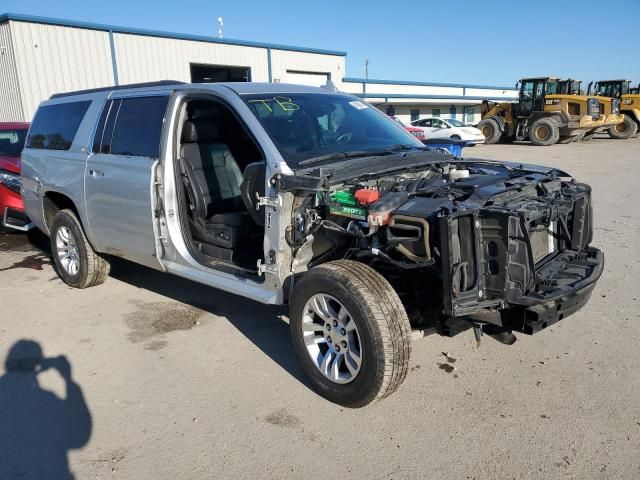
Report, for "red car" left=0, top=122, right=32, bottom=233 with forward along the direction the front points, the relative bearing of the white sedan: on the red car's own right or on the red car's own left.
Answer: on the red car's own left

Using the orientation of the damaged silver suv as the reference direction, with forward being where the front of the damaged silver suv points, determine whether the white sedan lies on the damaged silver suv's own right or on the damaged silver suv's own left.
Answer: on the damaged silver suv's own left

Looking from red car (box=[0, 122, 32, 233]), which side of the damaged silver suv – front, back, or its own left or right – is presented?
back

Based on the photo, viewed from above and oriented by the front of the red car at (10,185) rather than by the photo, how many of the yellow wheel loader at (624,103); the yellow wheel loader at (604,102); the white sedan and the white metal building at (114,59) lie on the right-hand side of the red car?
0

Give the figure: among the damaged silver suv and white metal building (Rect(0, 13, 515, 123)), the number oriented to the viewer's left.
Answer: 0

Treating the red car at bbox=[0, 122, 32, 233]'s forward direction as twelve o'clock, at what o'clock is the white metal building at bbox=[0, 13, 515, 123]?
The white metal building is roughly at 8 o'clock from the red car.

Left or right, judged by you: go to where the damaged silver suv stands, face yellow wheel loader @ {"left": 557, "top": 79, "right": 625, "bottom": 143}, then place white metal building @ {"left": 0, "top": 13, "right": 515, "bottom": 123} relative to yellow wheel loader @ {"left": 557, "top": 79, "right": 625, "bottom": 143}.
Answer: left

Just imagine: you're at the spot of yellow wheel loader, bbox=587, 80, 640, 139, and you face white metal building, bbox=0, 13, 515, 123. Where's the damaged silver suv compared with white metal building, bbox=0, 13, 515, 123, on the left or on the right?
left

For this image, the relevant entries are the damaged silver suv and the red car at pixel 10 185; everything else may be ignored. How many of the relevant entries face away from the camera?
0

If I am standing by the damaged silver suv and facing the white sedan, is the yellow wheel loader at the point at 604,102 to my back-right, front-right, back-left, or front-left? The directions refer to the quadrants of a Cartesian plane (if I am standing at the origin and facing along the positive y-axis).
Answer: front-right

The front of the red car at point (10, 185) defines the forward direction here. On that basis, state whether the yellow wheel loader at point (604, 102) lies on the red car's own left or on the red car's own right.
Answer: on the red car's own left

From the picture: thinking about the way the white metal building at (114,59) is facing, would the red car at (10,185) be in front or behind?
in front

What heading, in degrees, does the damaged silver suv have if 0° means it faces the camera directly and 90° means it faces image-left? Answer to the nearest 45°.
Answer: approximately 315°

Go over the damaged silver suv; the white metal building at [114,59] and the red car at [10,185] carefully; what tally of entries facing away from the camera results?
0

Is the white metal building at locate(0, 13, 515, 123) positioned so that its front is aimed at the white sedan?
no

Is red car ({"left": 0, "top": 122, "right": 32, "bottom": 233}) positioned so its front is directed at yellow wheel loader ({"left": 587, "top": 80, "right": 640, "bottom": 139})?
no

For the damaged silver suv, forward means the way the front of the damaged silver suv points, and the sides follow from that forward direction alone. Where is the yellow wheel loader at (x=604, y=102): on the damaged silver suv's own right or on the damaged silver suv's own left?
on the damaged silver suv's own left

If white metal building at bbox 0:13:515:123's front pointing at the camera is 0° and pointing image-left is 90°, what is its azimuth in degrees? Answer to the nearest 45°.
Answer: approximately 315°

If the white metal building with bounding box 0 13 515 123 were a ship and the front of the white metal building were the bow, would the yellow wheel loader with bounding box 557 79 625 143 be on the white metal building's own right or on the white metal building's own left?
on the white metal building's own left

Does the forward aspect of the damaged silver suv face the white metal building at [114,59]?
no

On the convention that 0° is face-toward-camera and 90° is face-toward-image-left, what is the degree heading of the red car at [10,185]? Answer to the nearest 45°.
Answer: approximately 315°
